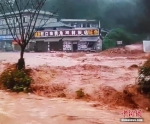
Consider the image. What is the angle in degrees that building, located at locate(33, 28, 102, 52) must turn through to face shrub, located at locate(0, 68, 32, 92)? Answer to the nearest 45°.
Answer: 0° — it already faces it

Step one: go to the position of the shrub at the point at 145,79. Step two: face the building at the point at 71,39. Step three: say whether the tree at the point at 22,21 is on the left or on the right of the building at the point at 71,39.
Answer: left

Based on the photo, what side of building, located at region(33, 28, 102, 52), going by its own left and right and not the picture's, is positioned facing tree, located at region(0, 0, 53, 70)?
front

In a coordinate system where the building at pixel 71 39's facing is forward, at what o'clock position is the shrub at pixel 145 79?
The shrub is roughly at 12 o'clock from the building.

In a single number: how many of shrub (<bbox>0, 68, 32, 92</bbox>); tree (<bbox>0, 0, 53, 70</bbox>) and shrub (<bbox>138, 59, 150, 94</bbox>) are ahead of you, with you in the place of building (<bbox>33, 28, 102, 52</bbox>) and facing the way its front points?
3

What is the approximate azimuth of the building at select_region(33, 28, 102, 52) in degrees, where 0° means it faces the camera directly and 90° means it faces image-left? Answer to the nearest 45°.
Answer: approximately 0°
